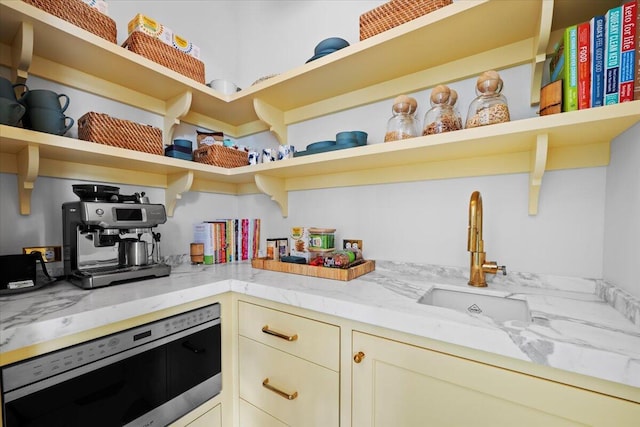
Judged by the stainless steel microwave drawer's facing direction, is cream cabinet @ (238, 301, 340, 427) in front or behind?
in front

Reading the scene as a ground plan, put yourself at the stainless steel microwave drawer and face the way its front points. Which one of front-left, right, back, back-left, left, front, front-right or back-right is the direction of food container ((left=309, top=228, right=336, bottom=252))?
front-left

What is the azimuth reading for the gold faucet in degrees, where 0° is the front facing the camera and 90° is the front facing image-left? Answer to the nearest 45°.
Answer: approximately 0°

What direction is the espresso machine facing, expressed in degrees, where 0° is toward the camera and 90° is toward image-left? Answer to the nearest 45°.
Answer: approximately 315°

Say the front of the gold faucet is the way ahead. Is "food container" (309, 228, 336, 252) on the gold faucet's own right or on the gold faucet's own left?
on the gold faucet's own right

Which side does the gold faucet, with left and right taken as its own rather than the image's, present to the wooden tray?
right
